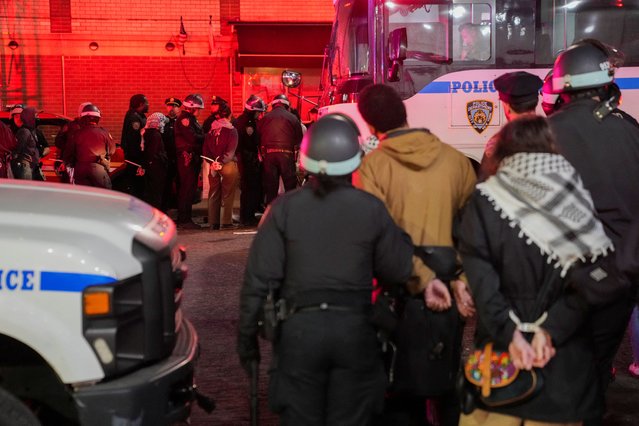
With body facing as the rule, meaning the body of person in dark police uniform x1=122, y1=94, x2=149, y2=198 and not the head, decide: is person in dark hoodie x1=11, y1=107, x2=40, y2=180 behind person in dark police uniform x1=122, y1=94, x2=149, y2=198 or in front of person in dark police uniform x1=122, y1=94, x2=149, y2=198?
behind

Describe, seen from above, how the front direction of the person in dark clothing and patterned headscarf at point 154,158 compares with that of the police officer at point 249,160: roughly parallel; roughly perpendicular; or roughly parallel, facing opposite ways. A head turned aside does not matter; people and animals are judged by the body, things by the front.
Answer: roughly parallel

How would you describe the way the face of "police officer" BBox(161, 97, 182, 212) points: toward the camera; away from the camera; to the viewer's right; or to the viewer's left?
toward the camera

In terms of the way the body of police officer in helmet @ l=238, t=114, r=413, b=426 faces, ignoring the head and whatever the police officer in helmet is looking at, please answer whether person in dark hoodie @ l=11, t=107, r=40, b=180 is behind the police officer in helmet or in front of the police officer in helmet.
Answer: in front

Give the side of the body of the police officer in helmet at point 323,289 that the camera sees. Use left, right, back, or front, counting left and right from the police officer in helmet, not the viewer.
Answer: back

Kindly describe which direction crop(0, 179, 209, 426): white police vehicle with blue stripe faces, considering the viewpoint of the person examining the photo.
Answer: facing to the right of the viewer

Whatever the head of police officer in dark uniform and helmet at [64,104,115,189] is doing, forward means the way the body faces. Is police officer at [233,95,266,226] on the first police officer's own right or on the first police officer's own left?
on the first police officer's own right

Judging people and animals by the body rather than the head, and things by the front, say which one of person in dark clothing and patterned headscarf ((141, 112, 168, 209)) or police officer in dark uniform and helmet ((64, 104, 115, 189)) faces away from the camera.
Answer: police officer in dark uniform and helmet ((64, 104, 115, 189))

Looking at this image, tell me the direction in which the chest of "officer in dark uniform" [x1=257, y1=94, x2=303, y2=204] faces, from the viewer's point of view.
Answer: away from the camera

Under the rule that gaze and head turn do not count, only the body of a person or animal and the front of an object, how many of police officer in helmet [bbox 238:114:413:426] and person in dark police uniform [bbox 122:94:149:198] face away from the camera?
1
